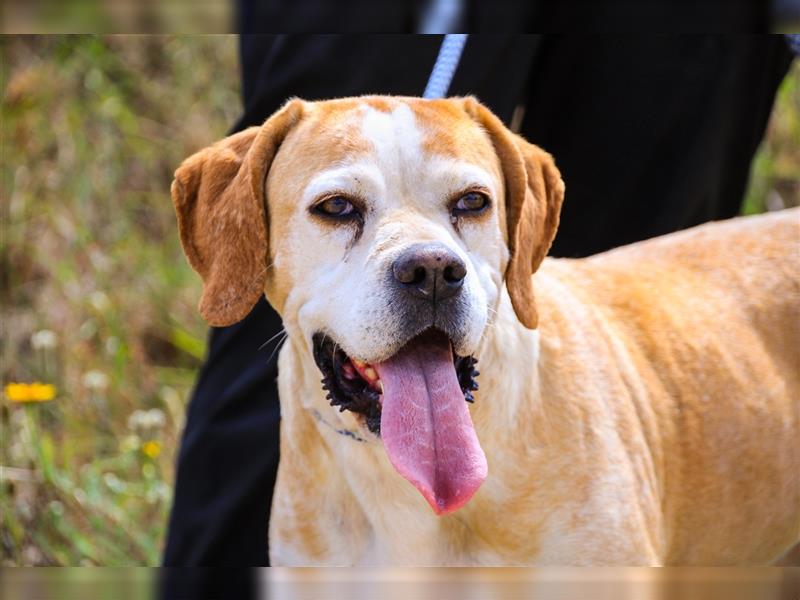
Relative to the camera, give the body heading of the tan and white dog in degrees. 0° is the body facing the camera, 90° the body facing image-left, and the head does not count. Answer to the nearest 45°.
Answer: approximately 45°

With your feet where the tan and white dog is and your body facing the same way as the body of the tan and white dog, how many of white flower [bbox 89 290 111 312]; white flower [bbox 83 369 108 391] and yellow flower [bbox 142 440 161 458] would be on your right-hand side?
3

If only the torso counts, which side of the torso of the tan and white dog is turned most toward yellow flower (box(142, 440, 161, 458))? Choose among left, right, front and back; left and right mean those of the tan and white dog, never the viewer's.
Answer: right

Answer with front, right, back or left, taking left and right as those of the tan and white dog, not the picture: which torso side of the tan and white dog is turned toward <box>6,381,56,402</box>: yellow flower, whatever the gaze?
right

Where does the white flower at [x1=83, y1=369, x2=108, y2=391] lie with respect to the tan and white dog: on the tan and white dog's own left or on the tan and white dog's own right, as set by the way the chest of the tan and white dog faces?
on the tan and white dog's own right

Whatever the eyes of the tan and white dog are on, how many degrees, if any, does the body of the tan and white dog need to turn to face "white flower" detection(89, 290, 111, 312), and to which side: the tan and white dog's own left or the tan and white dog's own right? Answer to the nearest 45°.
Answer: approximately 90° to the tan and white dog's own right
